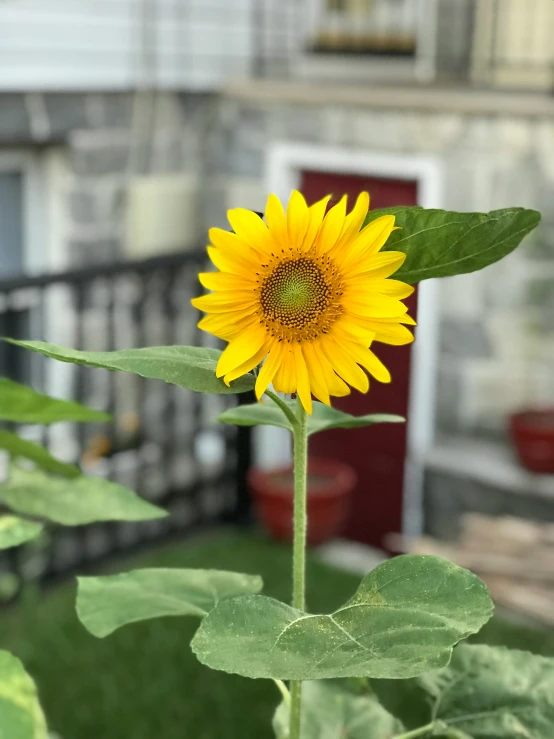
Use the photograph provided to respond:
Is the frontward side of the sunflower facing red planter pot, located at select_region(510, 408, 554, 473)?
no

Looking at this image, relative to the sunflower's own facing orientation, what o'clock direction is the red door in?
The red door is roughly at 6 o'clock from the sunflower.

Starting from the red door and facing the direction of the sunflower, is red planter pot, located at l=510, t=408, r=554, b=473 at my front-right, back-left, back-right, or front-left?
front-left

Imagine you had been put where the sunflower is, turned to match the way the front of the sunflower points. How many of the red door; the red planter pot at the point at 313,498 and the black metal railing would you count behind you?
3

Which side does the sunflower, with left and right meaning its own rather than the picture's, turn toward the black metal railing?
back

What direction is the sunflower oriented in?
toward the camera

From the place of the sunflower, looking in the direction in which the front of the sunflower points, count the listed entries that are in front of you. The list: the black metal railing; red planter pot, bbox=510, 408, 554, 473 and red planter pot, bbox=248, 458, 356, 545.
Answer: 0

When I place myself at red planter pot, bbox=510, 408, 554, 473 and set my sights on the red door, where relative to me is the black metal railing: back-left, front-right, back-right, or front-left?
front-left

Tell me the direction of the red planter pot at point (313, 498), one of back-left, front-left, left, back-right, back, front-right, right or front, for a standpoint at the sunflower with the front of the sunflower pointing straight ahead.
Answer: back
